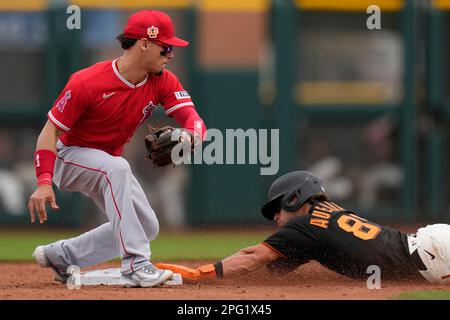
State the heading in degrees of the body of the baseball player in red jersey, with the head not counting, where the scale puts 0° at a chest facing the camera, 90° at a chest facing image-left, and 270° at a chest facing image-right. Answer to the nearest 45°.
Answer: approximately 315°

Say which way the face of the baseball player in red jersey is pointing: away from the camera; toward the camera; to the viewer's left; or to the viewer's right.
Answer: to the viewer's right
